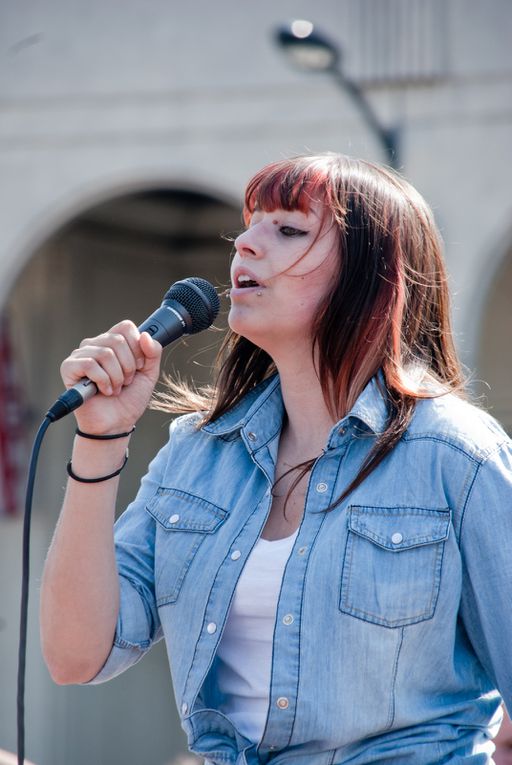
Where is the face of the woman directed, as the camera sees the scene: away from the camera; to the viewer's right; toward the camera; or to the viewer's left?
to the viewer's left

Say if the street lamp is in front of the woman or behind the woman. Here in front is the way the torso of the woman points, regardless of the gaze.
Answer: behind

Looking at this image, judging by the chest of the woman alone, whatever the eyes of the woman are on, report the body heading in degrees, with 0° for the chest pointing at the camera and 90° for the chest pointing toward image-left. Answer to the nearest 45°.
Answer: approximately 45°
